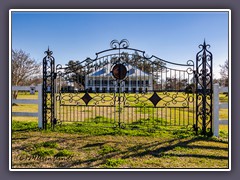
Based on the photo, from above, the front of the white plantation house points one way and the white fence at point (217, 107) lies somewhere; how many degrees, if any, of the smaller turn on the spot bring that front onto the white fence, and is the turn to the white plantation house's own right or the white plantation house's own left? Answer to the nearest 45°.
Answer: approximately 45° to the white plantation house's own left

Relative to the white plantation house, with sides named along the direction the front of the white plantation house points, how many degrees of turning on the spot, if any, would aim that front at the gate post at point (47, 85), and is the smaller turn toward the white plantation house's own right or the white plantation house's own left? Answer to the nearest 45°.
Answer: approximately 45° to the white plantation house's own right

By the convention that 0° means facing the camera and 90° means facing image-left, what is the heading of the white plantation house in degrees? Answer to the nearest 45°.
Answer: approximately 0°

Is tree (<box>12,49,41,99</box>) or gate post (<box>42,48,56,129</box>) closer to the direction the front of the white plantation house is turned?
the gate post
